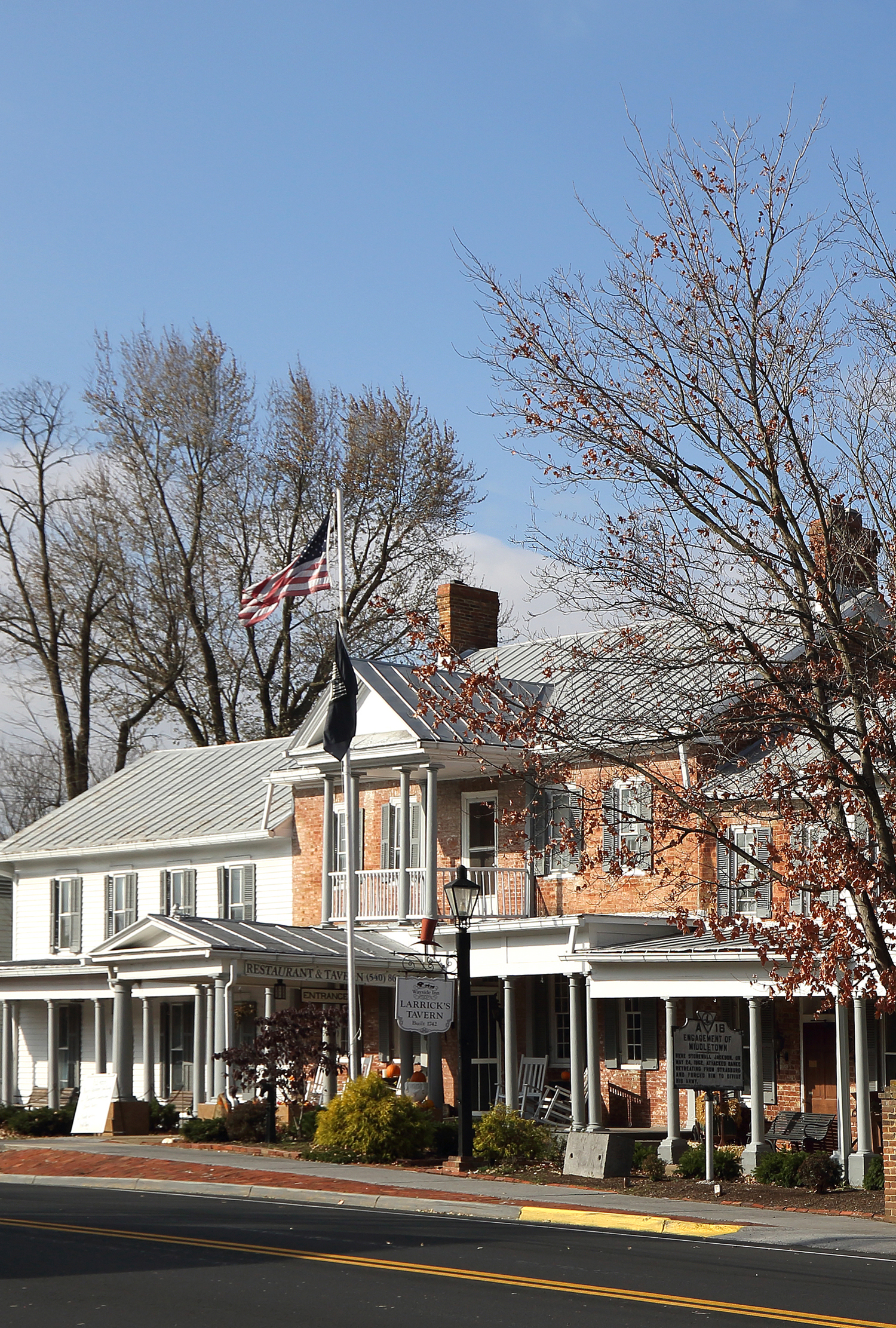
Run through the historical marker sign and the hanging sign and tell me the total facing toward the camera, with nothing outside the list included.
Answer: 2

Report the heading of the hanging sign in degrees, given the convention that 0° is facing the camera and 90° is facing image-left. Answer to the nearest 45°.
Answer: approximately 0°

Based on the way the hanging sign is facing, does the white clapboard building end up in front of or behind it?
behind

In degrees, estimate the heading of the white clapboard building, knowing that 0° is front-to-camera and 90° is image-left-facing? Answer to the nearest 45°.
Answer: approximately 45°

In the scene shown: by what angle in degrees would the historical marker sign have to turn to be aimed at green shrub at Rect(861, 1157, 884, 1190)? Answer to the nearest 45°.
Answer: approximately 90° to its left

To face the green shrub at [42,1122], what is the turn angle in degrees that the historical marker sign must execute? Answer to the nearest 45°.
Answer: approximately 135° to its right

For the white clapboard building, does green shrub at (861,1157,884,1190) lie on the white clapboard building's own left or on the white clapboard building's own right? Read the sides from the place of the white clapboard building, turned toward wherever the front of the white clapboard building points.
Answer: on the white clapboard building's own left
